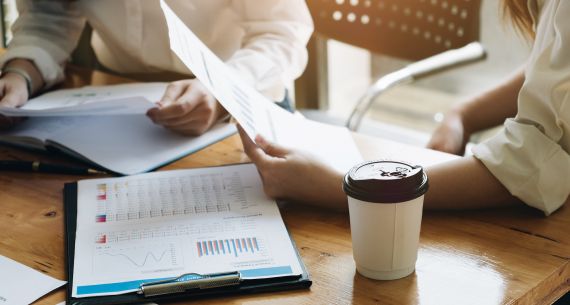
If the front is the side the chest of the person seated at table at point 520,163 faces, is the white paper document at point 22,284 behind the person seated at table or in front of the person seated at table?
in front

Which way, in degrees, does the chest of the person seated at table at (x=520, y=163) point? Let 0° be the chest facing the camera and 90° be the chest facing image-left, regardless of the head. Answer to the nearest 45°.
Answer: approximately 90°

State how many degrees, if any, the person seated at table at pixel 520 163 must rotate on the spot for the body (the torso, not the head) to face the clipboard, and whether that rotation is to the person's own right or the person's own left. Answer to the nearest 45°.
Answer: approximately 45° to the person's own left

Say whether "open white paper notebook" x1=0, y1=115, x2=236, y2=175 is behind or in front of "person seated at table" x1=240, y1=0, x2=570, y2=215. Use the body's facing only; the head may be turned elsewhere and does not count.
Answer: in front

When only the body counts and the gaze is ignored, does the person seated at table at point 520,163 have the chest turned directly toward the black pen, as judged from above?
yes
